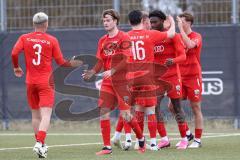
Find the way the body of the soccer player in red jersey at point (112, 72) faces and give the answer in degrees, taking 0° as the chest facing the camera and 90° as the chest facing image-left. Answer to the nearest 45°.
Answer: approximately 45°

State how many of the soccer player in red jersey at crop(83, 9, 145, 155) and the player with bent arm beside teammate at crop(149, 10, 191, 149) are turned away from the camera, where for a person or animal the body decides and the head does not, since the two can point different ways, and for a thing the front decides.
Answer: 0

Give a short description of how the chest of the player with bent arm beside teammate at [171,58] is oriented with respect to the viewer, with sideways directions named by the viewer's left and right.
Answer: facing the viewer and to the left of the viewer

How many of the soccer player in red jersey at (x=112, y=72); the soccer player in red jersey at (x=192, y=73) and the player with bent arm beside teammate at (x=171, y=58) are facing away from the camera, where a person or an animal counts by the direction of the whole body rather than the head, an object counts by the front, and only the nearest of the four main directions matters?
0

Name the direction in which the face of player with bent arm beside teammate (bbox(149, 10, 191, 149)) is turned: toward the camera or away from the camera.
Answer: toward the camera

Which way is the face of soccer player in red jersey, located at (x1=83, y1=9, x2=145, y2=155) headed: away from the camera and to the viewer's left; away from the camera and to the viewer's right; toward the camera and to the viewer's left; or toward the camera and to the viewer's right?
toward the camera and to the viewer's left
